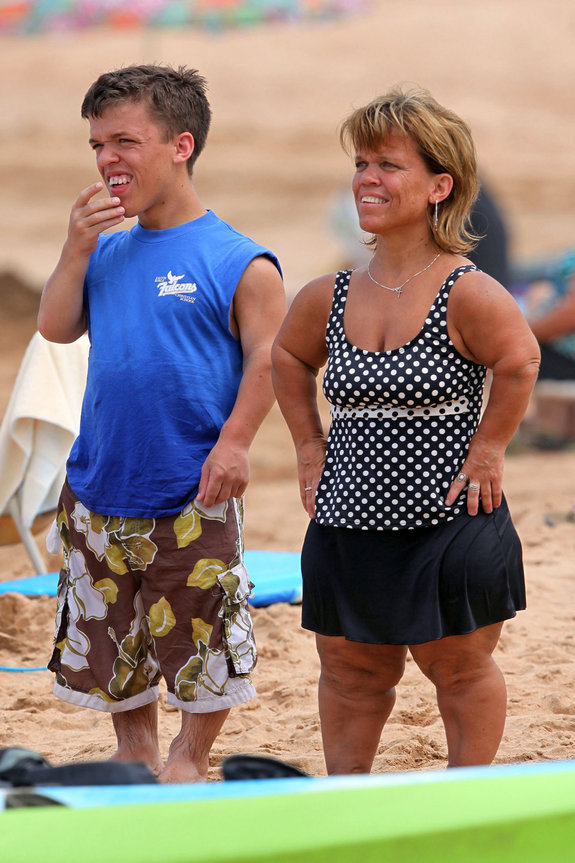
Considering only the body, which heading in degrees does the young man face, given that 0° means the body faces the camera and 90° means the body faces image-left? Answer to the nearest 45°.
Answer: approximately 45°

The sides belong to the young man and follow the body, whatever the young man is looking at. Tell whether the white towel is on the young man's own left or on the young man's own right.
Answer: on the young man's own right

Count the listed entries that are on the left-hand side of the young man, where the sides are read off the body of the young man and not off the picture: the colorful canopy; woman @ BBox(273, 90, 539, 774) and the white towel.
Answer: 1

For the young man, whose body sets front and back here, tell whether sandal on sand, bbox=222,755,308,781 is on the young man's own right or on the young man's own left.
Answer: on the young man's own left

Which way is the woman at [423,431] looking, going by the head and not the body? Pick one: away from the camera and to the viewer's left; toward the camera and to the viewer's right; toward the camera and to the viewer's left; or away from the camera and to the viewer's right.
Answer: toward the camera and to the viewer's left

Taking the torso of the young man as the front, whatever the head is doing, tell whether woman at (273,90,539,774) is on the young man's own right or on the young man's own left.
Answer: on the young man's own left

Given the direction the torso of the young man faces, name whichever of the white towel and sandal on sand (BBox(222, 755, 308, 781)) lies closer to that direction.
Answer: the sandal on sand

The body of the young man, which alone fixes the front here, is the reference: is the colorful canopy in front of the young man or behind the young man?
behind
